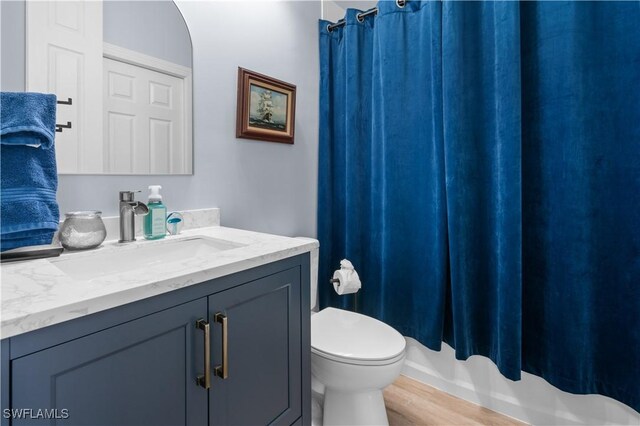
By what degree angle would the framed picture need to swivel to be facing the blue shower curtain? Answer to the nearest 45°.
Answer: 0° — it already faces it

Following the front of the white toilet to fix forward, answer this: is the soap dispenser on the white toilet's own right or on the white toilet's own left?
on the white toilet's own right

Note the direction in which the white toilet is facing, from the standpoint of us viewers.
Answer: facing the viewer and to the right of the viewer

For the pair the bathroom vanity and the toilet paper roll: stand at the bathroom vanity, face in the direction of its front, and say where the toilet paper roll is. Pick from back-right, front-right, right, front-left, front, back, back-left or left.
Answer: left

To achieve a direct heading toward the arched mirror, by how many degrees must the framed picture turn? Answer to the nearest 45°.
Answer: approximately 90° to its right

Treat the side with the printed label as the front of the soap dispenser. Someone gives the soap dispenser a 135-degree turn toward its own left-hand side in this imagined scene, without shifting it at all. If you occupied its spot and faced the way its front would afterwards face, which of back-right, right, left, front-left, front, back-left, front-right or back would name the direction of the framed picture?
front-right
